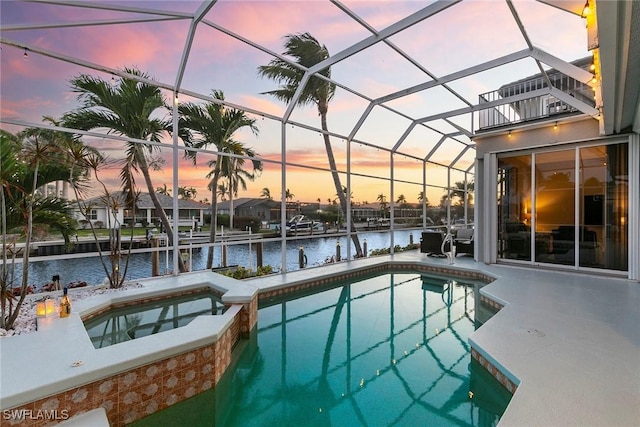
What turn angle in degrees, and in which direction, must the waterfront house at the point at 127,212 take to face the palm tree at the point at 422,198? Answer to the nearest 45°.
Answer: approximately 90° to its left

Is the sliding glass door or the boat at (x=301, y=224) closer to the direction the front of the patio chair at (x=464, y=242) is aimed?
the boat

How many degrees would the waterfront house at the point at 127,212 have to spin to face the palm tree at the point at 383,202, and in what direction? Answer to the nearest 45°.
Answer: approximately 90° to its left

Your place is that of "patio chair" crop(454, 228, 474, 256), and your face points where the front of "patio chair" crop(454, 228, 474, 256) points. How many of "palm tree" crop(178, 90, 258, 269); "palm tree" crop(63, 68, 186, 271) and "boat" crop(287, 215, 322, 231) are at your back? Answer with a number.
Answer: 0

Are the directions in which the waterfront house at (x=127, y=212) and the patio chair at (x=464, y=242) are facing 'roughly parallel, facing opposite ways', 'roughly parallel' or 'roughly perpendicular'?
roughly perpendicular

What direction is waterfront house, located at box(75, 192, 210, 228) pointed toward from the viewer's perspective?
toward the camera

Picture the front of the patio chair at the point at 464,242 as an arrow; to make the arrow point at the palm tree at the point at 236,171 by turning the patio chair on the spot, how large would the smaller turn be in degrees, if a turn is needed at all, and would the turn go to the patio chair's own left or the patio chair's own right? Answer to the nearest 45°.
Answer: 0° — it already faces it

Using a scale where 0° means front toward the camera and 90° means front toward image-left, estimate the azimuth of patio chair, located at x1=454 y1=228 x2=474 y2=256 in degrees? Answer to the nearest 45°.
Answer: approximately 45°

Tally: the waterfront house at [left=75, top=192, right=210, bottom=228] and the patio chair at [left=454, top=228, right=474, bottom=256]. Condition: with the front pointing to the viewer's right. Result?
0

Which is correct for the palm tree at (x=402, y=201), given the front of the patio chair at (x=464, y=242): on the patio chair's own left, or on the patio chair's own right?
on the patio chair's own right

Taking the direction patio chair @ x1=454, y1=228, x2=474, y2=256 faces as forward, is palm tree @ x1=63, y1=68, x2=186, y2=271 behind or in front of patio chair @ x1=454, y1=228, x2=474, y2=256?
in front
